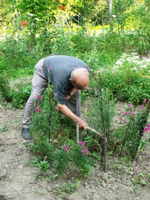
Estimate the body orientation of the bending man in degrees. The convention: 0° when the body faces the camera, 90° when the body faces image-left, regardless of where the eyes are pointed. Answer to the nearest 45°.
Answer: approximately 315°

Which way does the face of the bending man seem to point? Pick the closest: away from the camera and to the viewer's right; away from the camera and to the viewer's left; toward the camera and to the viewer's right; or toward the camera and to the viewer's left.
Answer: toward the camera and to the viewer's right
